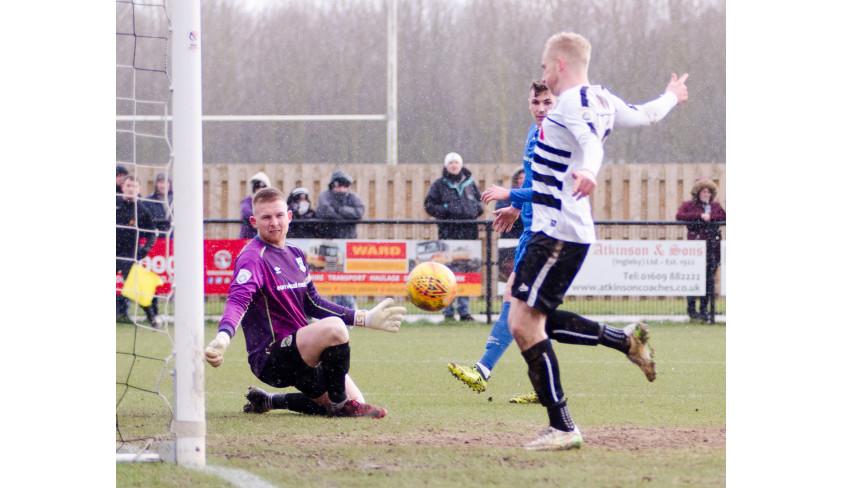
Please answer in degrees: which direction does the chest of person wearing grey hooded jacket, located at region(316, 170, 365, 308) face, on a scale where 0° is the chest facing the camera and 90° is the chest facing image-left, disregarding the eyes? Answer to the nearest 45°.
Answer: approximately 0°

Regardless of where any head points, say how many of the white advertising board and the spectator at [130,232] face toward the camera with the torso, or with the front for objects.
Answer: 2

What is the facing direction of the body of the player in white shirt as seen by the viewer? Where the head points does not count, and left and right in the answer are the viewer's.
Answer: facing to the left of the viewer

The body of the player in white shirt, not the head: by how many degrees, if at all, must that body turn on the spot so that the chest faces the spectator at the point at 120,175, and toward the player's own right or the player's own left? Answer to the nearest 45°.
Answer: approximately 45° to the player's own right

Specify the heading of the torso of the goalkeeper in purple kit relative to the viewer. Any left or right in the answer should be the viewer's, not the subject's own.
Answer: facing the viewer and to the right of the viewer

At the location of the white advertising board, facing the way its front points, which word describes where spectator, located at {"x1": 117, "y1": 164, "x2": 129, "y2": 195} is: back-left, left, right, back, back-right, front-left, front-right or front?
right

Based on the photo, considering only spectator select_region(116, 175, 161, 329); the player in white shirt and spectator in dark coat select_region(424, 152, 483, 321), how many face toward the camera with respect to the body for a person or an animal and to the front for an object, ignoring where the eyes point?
2

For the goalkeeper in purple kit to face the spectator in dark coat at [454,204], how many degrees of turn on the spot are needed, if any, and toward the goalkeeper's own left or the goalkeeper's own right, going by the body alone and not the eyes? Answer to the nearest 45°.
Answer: approximately 135° to the goalkeeper's own left

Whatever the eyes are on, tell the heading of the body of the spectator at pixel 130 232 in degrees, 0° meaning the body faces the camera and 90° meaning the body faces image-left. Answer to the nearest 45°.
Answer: approximately 0°

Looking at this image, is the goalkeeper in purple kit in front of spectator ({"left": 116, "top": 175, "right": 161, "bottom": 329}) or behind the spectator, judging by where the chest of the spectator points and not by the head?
in front

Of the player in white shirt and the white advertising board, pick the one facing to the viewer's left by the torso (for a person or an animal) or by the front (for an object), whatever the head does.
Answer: the player in white shirt

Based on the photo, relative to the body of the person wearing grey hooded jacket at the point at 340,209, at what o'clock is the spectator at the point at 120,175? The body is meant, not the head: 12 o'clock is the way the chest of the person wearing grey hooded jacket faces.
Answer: The spectator is roughly at 3 o'clock from the person wearing grey hooded jacket.

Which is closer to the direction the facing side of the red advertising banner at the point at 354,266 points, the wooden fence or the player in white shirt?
the player in white shirt

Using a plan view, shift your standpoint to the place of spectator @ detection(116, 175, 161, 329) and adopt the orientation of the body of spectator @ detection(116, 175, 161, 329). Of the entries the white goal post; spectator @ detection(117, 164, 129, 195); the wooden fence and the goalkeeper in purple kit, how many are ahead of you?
2

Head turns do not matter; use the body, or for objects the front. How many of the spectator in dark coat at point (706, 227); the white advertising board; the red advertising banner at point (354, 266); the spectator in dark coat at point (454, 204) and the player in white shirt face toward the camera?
4
